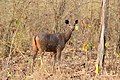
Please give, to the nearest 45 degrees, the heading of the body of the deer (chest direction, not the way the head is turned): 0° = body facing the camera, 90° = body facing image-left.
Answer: approximately 225°
